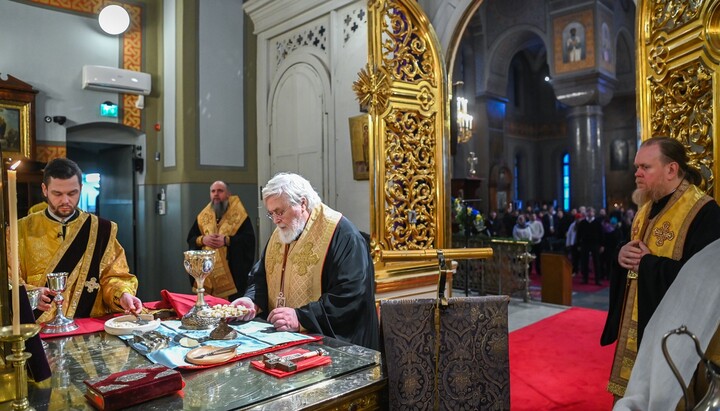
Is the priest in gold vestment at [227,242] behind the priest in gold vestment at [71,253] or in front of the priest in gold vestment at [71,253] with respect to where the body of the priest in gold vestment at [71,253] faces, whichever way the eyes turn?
behind

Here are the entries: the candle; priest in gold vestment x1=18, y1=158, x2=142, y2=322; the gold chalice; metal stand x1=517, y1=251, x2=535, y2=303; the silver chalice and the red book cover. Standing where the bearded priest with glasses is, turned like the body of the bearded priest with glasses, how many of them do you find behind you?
1

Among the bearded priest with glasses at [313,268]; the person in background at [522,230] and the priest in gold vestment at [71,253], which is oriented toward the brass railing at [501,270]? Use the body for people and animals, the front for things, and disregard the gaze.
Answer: the person in background

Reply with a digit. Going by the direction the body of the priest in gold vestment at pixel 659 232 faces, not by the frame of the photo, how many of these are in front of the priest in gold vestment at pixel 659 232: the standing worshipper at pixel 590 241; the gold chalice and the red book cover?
2

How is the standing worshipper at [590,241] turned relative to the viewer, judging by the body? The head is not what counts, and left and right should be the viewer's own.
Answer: facing the viewer

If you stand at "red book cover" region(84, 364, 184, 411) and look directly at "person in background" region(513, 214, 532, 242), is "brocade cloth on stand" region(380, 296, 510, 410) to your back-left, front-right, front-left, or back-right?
front-right

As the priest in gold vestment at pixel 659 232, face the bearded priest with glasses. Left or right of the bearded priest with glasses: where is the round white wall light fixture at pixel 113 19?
right

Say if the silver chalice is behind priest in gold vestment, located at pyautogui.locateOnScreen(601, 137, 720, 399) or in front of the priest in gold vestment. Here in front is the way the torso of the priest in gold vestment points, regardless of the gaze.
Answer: in front

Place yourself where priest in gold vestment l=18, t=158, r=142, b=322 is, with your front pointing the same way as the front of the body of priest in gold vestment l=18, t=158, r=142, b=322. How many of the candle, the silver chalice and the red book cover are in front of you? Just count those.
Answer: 3

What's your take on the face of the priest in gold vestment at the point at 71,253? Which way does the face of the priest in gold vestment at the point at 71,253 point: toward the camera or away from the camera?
toward the camera

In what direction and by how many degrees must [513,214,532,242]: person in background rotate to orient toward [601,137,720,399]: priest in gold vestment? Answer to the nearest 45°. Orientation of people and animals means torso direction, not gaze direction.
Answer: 0° — they already face them

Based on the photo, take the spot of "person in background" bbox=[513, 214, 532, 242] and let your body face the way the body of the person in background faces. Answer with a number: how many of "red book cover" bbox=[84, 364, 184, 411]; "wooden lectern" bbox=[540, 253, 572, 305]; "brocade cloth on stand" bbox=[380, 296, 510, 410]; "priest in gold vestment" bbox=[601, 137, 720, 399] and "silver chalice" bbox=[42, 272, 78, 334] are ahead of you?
5

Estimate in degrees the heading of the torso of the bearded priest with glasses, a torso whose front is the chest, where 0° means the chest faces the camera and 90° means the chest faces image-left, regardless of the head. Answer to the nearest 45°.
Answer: approximately 45°

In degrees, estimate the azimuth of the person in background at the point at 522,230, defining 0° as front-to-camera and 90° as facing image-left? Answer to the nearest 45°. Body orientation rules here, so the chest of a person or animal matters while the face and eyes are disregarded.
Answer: approximately 0°

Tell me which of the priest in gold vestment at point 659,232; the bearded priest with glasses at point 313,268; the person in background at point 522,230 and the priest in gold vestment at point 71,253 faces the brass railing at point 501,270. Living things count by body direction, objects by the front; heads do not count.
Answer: the person in background

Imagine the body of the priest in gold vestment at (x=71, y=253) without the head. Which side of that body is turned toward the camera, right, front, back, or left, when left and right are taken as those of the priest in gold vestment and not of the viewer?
front

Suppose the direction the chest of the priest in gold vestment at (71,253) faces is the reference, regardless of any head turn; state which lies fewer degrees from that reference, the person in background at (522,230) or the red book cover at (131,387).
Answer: the red book cover

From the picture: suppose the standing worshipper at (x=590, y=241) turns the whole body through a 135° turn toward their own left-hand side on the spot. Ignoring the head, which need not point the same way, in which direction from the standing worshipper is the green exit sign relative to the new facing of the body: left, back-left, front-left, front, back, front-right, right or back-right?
back

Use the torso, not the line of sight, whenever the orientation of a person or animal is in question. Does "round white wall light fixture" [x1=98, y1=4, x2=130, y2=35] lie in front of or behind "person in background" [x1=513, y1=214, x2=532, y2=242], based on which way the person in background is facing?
in front

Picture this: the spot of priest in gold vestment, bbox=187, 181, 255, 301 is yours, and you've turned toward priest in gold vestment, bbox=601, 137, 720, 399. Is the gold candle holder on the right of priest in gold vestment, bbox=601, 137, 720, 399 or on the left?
right
